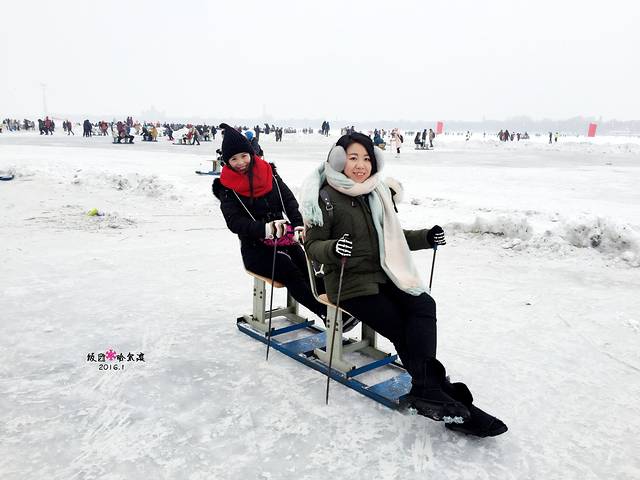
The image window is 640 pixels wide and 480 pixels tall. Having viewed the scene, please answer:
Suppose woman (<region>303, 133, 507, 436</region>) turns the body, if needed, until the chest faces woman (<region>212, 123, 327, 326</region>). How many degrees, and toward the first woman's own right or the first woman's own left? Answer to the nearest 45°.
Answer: approximately 180°

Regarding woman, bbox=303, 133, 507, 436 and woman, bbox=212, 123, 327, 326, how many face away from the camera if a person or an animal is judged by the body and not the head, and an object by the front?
0

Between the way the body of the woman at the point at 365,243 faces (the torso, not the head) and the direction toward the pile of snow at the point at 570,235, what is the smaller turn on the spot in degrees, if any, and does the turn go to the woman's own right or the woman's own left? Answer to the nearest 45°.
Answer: approximately 90° to the woman's own left

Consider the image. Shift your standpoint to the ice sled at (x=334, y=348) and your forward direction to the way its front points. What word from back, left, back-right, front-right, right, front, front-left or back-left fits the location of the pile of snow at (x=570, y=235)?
left

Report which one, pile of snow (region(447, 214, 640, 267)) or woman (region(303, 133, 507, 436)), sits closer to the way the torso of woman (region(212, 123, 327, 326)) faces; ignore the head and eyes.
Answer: the woman

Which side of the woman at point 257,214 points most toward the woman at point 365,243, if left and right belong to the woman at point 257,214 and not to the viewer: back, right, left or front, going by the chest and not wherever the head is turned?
front

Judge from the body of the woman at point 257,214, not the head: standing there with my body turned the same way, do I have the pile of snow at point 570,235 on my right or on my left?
on my left

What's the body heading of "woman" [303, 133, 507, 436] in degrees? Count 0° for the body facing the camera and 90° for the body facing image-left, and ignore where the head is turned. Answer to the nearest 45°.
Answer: approximately 315°

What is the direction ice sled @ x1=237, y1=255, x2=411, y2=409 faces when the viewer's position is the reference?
facing the viewer and to the right of the viewer
